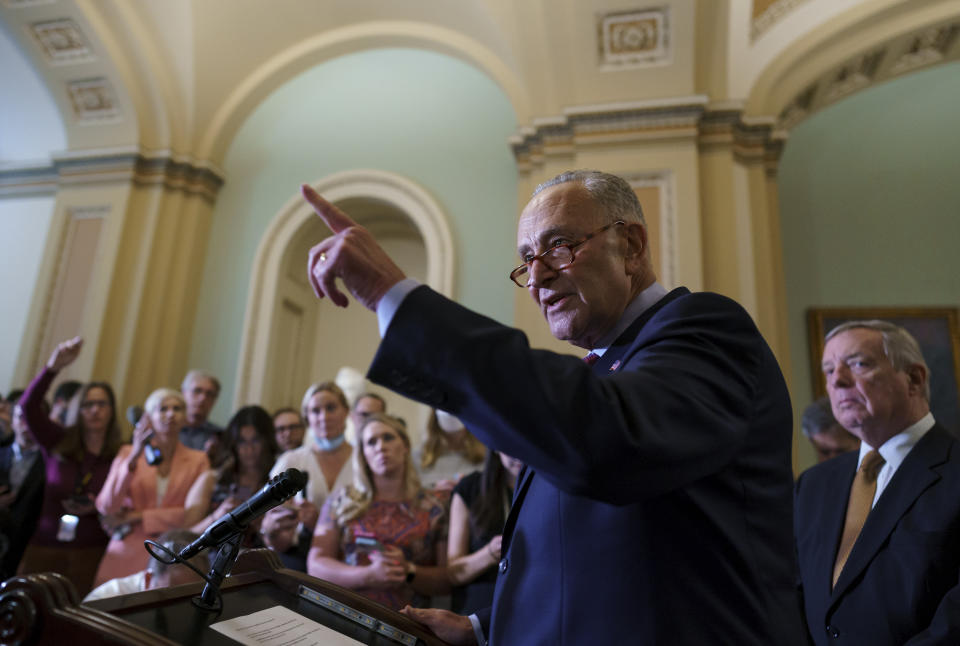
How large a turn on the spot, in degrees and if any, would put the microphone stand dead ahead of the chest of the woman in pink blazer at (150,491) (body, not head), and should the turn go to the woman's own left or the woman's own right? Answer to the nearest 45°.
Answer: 0° — they already face it

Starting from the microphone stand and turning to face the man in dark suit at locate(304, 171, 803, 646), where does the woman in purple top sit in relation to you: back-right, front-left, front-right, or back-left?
back-left

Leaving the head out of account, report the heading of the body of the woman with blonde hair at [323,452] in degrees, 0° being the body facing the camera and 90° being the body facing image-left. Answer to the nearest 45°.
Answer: approximately 0°

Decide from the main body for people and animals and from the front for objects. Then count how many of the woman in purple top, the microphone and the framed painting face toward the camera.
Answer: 2

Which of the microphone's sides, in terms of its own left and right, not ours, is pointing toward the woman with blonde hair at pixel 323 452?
left

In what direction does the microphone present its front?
to the viewer's right

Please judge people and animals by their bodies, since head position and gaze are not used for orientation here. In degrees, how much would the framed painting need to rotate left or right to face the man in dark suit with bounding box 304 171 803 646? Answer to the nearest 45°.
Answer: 0° — it already faces them

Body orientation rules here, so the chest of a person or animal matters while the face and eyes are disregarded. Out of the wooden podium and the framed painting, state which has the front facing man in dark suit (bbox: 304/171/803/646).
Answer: the framed painting

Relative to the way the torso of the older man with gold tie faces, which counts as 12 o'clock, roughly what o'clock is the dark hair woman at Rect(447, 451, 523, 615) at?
The dark hair woman is roughly at 2 o'clock from the older man with gold tie.
